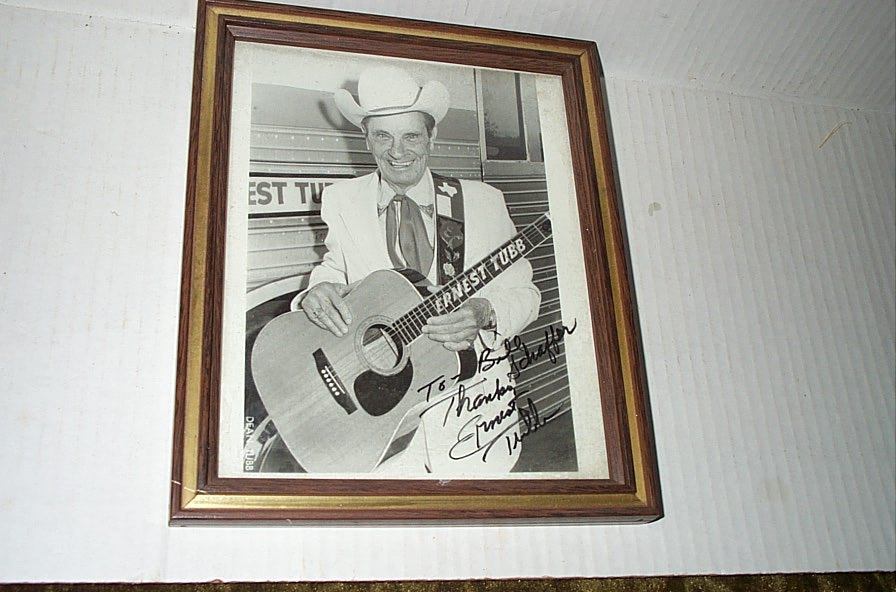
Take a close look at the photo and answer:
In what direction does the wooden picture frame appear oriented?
toward the camera
